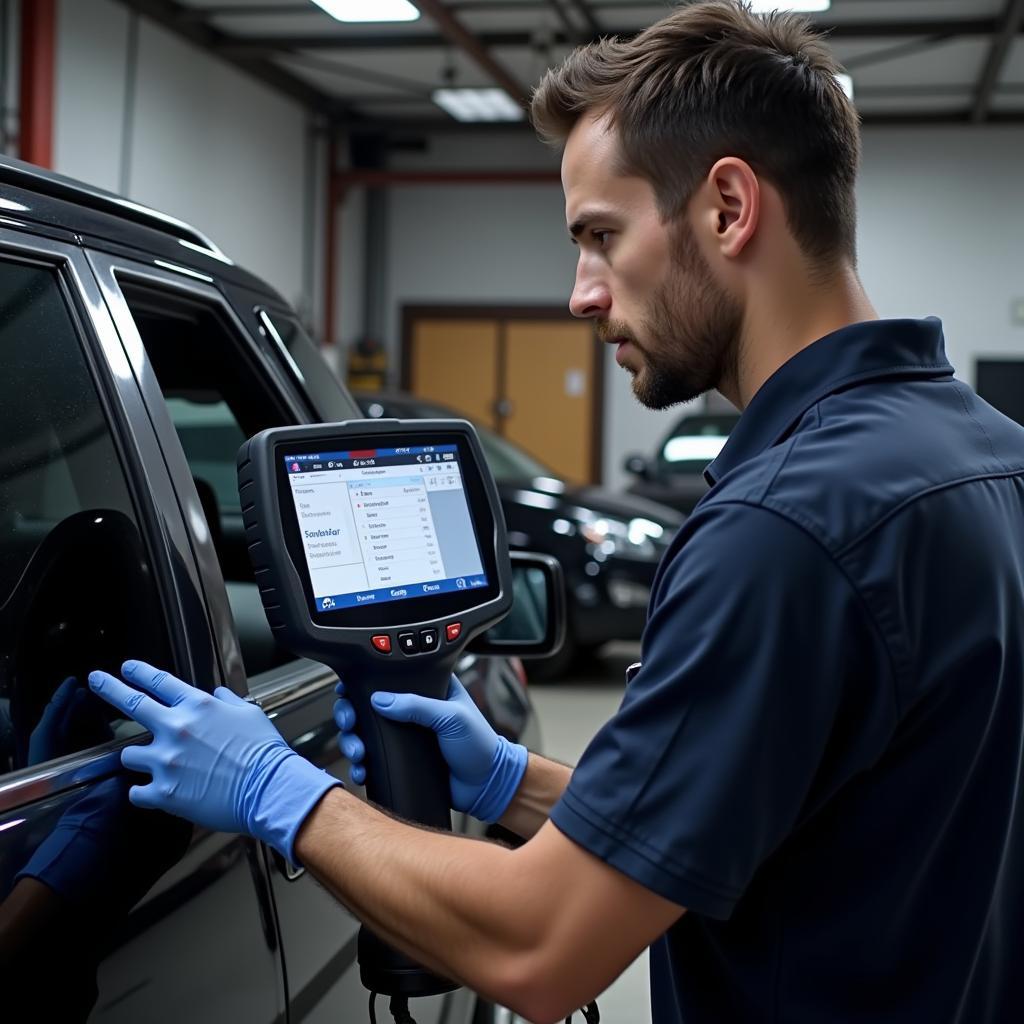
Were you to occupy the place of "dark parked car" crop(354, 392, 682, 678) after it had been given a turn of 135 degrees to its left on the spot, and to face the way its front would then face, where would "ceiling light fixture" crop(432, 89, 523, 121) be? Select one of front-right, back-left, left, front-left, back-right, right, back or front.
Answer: front

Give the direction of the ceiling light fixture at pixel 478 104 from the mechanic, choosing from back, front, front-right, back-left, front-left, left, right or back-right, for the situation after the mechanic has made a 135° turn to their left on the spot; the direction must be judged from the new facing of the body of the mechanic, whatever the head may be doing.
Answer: back

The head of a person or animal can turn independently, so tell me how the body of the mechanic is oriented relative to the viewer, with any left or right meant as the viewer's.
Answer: facing away from the viewer and to the left of the viewer

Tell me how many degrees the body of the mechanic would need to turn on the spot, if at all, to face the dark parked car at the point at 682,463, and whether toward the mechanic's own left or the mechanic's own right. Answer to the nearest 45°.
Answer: approximately 45° to the mechanic's own right

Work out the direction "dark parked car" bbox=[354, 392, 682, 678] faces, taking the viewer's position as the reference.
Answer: facing the viewer and to the right of the viewer

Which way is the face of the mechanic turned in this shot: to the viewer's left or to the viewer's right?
to the viewer's left

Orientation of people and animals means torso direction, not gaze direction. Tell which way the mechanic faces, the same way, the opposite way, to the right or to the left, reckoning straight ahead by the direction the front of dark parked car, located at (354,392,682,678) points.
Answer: the opposite way

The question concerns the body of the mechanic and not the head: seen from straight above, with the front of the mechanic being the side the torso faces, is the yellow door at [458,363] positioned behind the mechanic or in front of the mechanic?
in front

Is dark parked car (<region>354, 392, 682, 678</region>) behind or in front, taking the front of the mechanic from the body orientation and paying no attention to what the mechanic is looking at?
in front

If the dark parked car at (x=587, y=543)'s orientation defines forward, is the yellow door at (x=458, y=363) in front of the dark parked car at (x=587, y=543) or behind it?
behind

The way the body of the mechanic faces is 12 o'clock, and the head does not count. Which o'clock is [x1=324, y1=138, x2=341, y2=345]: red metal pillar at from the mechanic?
The red metal pillar is roughly at 1 o'clock from the mechanic.

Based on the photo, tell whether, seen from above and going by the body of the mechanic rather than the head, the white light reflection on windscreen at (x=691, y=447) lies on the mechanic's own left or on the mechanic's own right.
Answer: on the mechanic's own right
